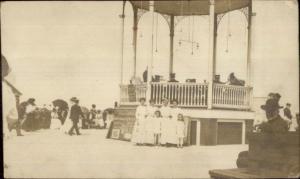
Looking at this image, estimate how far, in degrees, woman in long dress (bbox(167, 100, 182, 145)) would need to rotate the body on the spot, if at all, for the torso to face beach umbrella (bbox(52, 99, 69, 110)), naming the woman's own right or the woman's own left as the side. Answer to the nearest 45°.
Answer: approximately 90° to the woman's own right

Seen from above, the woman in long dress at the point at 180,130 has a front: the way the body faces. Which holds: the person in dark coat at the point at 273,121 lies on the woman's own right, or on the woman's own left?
on the woman's own left

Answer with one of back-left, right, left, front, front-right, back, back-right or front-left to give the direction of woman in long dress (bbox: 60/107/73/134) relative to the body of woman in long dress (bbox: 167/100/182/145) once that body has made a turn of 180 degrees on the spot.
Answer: left

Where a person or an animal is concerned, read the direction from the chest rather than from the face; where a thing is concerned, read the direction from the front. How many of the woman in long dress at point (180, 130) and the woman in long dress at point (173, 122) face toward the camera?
2

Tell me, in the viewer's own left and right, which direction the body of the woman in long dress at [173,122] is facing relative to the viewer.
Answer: facing the viewer

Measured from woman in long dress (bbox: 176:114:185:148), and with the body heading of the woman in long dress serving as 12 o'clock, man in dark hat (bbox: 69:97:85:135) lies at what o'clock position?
The man in dark hat is roughly at 3 o'clock from the woman in long dress.

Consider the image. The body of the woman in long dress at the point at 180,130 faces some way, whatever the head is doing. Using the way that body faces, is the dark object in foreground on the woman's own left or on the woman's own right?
on the woman's own left
